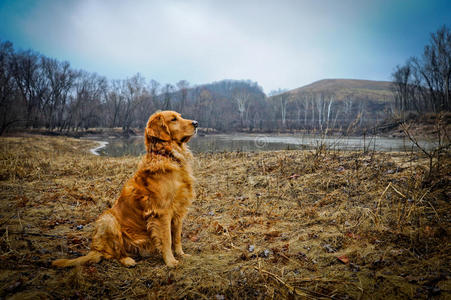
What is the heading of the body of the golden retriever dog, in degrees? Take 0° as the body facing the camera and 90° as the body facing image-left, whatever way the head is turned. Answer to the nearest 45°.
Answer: approximately 270°
